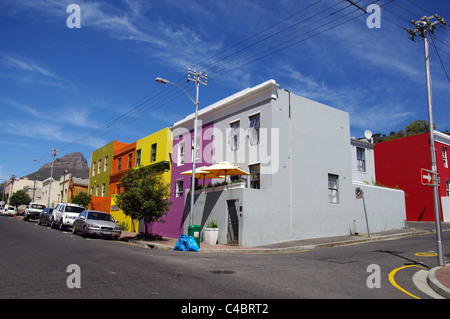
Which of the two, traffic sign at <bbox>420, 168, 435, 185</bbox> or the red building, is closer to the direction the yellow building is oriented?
the traffic sign

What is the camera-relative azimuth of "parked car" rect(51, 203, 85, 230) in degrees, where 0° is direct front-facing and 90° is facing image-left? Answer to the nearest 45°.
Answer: approximately 315°

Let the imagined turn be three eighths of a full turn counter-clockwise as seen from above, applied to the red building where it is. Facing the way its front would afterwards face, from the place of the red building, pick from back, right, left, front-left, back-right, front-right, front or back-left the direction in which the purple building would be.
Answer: back-left

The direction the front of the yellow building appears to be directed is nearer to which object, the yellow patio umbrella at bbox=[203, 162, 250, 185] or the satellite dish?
the yellow patio umbrella

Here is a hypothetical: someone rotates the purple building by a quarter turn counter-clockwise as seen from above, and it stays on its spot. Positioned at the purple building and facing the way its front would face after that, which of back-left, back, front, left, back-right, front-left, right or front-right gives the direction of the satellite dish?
front-left

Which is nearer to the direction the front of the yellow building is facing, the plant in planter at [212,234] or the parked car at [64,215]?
the parked car

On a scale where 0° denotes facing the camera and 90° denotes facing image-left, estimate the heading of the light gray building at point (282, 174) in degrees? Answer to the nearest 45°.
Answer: approximately 45°

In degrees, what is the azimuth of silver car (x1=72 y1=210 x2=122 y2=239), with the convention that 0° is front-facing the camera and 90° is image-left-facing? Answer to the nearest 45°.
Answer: approximately 315°
